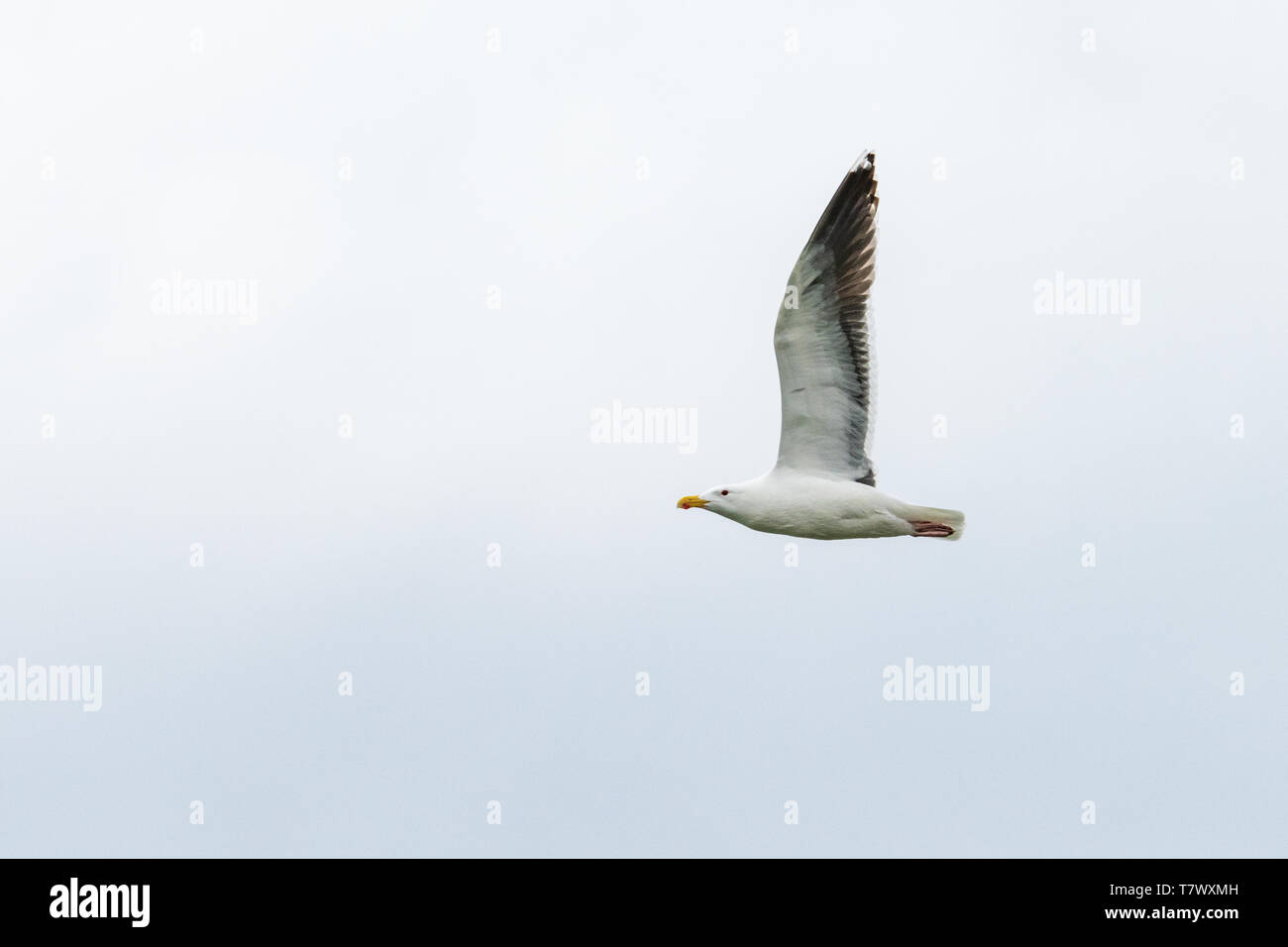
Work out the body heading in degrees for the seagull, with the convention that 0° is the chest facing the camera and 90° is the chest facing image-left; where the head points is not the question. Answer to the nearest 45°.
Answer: approximately 90°
